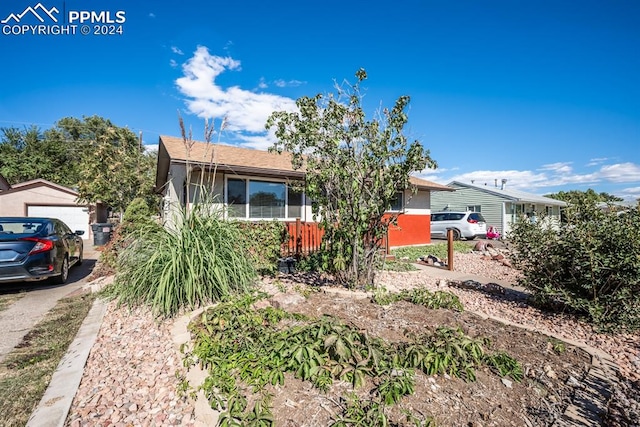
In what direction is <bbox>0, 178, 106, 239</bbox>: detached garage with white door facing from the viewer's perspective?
toward the camera

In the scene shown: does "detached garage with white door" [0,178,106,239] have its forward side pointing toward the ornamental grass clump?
yes

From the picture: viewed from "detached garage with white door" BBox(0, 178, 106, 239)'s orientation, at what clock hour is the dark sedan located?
The dark sedan is roughly at 12 o'clock from the detached garage with white door.

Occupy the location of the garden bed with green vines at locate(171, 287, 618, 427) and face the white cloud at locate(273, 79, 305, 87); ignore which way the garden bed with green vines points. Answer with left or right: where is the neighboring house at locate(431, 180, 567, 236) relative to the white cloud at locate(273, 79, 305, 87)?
right

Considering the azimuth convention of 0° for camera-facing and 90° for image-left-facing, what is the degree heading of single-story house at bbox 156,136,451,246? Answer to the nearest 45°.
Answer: approximately 0°

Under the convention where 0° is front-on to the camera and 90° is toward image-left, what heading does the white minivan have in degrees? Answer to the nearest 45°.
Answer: approximately 135°

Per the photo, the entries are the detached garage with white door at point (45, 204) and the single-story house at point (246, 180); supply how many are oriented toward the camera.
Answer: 2

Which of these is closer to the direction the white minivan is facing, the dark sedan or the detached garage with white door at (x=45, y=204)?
the detached garage with white door

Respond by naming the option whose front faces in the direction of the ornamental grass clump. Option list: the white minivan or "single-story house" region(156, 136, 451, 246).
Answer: the single-story house

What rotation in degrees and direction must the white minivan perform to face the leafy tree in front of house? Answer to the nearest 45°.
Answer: approximately 135° to its left

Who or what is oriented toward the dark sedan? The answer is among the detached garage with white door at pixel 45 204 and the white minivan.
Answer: the detached garage with white door

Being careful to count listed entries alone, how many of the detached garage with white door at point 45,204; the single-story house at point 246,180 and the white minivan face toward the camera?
2
